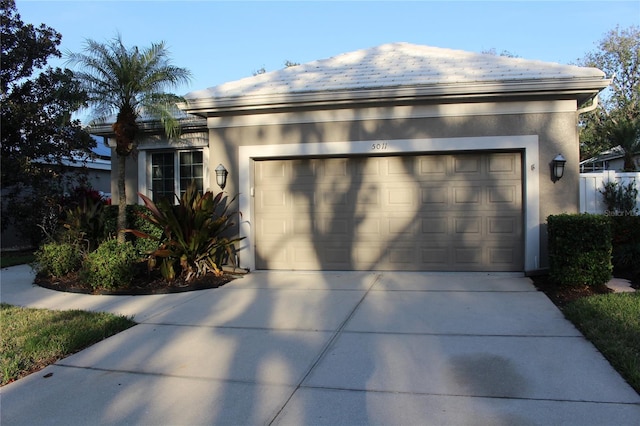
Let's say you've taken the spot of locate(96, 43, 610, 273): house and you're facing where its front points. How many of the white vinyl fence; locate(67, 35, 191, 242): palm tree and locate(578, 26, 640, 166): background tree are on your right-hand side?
1

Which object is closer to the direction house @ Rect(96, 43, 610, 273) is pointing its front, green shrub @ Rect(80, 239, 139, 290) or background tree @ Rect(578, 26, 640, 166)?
the green shrub

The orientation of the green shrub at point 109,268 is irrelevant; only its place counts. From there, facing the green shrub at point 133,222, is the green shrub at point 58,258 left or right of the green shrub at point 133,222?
left

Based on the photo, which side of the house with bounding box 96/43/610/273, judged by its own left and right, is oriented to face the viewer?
front

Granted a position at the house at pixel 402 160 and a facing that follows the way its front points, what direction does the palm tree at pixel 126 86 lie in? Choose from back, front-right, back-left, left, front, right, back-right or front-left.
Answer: right

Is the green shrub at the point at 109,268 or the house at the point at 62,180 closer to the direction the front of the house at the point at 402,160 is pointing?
the green shrub

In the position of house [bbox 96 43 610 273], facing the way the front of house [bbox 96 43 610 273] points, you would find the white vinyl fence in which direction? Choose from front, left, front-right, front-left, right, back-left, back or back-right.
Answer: left

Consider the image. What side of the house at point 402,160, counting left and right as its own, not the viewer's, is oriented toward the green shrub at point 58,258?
right

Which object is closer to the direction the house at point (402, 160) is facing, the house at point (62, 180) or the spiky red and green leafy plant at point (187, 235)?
the spiky red and green leafy plant

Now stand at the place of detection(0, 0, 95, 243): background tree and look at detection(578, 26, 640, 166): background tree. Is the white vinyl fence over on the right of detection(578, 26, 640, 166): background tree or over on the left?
right

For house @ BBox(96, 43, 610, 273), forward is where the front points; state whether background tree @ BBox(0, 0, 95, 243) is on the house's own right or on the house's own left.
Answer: on the house's own right

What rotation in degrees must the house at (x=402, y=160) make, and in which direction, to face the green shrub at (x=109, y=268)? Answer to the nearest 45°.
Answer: approximately 90° to its right
